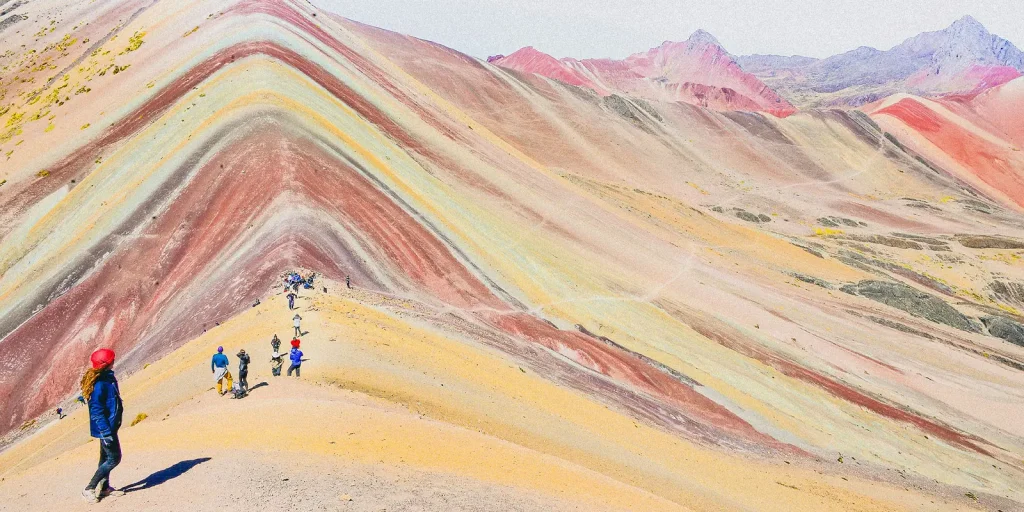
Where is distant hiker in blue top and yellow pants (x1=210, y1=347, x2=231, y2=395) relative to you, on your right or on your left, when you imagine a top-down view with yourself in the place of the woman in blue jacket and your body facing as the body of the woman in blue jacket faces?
on your left

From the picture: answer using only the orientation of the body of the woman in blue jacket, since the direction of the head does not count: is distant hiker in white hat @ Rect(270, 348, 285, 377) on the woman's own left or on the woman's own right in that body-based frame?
on the woman's own left

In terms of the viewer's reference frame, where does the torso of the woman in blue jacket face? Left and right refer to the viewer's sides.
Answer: facing to the right of the viewer

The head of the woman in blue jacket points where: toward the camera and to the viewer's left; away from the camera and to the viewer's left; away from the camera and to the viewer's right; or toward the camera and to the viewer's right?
away from the camera and to the viewer's right

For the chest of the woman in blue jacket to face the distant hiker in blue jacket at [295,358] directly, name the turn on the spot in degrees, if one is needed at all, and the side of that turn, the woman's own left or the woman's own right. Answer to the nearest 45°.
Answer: approximately 45° to the woman's own left
